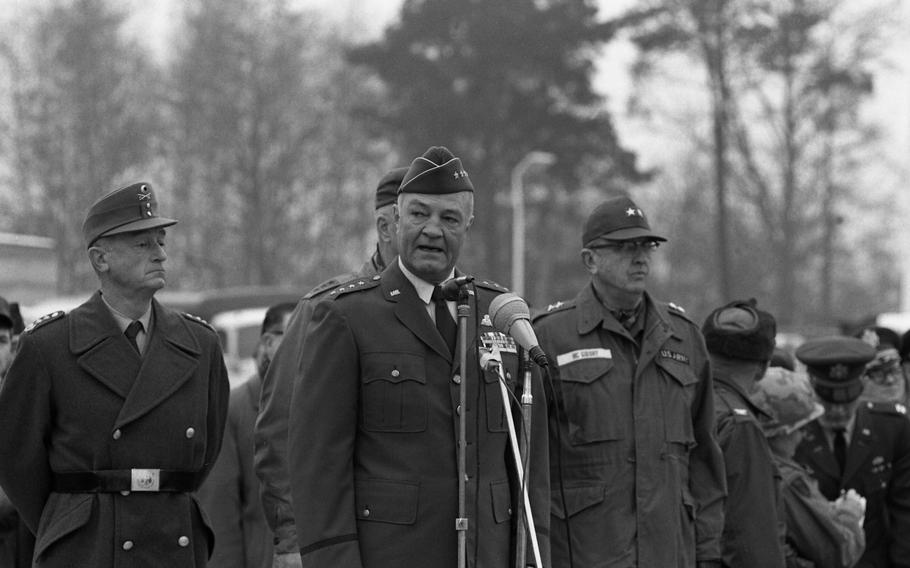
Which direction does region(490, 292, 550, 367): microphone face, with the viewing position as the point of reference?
facing away from the viewer and to the left of the viewer

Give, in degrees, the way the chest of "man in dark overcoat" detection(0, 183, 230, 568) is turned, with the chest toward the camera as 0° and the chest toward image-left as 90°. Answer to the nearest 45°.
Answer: approximately 315°

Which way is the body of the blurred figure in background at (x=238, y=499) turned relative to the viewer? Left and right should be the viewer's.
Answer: facing the viewer and to the right of the viewer

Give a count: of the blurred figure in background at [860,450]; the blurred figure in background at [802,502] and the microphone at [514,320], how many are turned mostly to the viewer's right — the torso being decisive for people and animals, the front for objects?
1

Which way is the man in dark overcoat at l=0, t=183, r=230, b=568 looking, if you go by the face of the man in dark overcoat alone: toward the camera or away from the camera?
toward the camera

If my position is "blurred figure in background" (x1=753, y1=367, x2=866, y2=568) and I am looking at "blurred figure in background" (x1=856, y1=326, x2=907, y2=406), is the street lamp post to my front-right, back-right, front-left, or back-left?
front-left

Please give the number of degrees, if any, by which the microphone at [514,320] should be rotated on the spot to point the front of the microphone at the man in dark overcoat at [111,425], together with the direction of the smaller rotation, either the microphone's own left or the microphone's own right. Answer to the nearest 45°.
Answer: approximately 45° to the microphone's own left

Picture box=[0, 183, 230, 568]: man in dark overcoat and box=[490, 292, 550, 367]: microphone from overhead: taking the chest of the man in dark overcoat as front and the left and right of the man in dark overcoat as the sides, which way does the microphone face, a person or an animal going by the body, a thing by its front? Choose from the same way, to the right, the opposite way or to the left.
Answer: the opposite way

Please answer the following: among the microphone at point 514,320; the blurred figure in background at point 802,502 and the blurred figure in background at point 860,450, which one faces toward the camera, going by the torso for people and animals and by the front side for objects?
the blurred figure in background at point 860,450
